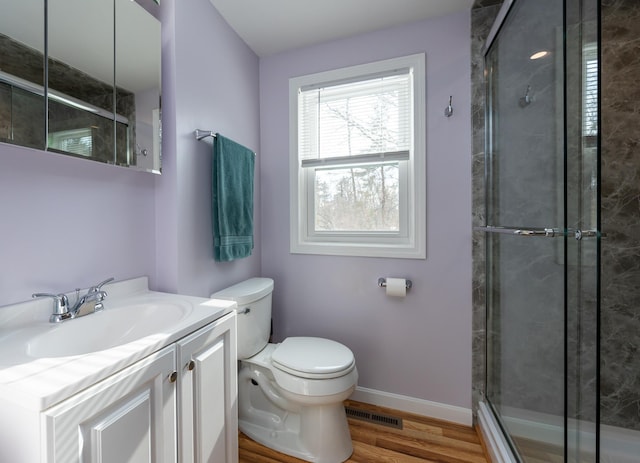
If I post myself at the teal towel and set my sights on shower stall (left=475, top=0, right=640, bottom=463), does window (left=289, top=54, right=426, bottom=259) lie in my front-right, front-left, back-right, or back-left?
front-left

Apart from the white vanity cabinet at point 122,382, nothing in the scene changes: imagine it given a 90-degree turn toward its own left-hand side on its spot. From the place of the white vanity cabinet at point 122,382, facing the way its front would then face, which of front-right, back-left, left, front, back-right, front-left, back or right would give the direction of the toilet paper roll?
front-right

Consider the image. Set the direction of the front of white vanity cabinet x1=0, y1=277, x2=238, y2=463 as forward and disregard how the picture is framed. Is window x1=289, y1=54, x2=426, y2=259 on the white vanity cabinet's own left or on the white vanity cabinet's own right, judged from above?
on the white vanity cabinet's own left

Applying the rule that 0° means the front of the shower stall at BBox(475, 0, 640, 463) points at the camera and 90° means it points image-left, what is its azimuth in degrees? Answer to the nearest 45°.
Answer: approximately 45°

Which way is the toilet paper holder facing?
toward the camera

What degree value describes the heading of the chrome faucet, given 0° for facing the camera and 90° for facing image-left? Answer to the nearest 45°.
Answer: approximately 315°

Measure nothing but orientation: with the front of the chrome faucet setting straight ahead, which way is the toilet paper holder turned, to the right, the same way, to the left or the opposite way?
to the right

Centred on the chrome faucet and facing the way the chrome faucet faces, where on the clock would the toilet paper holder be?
The toilet paper holder is roughly at 11 o'clock from the chrome faucet.

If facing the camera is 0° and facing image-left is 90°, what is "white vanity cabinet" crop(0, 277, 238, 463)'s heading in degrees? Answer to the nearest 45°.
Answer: approximately 315°

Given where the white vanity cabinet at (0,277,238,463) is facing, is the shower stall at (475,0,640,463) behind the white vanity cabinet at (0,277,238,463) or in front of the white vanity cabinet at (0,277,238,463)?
in front

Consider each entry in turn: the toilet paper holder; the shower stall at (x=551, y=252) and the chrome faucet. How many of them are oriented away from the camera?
0

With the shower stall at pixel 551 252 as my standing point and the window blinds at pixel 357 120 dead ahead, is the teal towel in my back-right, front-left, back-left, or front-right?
front-left

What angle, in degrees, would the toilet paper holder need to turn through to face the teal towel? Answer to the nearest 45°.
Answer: approximately 45° to its right

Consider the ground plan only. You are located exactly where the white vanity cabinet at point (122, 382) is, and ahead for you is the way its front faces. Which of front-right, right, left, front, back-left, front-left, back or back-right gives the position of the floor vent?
front-left

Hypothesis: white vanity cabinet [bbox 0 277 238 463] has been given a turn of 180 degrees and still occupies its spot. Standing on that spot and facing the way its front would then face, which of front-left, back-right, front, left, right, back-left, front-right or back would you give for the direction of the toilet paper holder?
back-right

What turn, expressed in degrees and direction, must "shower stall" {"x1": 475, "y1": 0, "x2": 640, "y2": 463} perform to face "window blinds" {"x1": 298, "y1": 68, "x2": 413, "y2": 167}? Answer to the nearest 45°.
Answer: approximately 45° to its right

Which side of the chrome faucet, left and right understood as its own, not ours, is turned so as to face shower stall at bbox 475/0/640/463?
front

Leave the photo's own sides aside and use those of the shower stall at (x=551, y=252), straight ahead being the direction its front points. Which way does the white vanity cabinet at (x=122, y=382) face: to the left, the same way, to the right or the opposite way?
the opposite way
